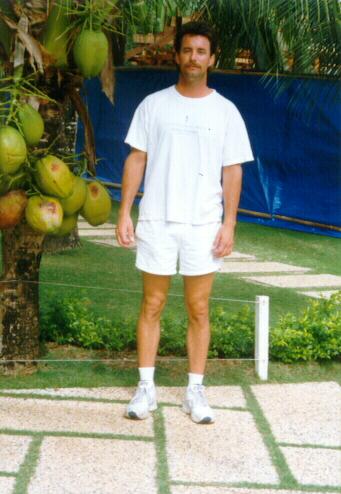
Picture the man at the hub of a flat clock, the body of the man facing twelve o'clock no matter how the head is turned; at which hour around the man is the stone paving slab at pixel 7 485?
The stone paving slab is roughly at 1 o'clock from the man.

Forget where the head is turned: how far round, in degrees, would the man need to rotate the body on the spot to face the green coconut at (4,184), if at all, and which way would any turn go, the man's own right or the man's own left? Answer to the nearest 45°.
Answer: approximately 90° to the man's own right

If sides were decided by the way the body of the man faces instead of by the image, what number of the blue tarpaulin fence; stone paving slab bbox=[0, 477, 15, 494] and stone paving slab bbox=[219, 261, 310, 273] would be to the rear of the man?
2

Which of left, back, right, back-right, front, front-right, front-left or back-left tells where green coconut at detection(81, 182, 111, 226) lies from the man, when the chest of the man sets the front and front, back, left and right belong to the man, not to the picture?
right

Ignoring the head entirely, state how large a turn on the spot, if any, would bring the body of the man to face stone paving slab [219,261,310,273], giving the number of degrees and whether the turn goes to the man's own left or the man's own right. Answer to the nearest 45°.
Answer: approximately 180°

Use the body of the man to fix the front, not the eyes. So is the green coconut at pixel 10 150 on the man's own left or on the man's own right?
on the man's own right

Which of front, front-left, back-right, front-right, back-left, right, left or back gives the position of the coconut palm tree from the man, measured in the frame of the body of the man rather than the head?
right

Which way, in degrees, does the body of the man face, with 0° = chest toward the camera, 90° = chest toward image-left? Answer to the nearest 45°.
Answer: approximately 0°

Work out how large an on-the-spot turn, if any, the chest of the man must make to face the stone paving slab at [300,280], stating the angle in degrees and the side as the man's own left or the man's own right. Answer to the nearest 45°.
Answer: approximately 180°
